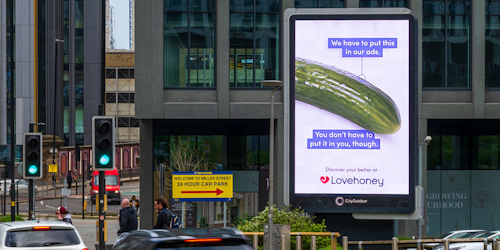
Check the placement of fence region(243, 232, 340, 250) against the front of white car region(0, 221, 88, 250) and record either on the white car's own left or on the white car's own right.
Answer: on the white car's own right

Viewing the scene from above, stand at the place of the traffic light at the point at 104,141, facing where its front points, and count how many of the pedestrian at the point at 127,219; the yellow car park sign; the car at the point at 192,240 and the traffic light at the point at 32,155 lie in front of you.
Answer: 1

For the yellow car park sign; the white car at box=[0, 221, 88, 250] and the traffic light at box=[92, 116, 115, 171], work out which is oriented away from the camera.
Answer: the white car

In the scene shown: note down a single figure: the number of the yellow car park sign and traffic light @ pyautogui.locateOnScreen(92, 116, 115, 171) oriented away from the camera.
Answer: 0

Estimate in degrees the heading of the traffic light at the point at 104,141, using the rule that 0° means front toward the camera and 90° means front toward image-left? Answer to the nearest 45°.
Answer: approximately 0°

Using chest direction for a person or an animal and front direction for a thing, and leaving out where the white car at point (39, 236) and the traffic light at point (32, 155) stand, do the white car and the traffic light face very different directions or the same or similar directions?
very different directions

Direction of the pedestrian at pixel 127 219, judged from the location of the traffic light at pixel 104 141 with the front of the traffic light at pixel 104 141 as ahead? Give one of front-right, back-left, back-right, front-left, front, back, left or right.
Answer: back

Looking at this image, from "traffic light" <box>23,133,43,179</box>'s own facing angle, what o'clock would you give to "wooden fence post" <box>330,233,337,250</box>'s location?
The wooden fence post is roughly at 10 o'clock from the traffic light.

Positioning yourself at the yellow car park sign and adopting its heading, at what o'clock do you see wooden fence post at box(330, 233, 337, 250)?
The wooden fence post is roughly at 11 o'clock from the yellow car park sign.

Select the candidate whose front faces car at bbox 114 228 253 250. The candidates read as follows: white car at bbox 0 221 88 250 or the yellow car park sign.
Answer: the yellow car park sign

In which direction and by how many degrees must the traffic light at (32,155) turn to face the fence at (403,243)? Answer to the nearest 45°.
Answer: approximately 45° to its left

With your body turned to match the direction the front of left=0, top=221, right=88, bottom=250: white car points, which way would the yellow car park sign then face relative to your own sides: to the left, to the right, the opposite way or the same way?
the opposite way

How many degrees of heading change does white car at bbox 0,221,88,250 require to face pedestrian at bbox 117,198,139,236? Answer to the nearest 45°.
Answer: approximately 45° to its right
